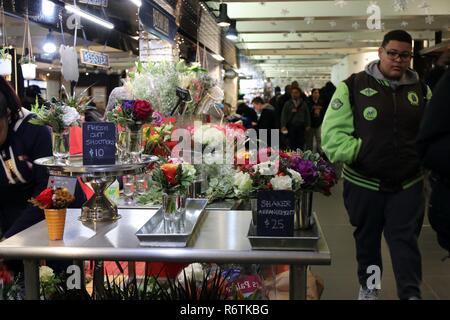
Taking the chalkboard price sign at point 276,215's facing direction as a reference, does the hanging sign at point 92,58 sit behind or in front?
behind

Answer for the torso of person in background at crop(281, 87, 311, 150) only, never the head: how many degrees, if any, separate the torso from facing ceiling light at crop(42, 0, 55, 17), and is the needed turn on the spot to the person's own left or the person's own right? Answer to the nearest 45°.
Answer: approximately 45° to the person's own right

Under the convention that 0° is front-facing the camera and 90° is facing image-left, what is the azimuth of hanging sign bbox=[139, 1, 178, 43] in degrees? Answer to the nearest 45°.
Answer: approximately 315°

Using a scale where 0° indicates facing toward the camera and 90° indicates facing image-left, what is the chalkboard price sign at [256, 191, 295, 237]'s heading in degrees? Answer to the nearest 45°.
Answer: approximately 0°

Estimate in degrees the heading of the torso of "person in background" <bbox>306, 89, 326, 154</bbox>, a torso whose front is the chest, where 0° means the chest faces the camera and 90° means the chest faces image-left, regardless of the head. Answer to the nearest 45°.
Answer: approximately 0°

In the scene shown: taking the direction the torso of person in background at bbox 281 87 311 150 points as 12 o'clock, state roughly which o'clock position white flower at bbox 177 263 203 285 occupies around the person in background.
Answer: The white flower is roughly at 12 o'clock from the person in background.
